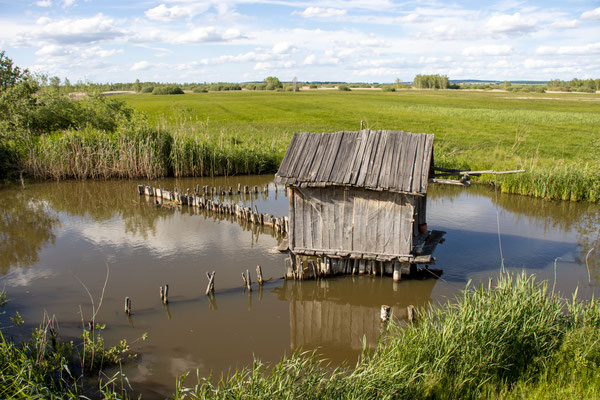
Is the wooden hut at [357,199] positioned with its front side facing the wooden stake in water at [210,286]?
no

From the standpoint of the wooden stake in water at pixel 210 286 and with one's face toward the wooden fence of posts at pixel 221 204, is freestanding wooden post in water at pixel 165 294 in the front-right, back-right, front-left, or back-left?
back-left

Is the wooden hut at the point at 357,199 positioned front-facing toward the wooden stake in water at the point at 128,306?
no

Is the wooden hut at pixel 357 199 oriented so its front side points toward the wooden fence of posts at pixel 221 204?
no

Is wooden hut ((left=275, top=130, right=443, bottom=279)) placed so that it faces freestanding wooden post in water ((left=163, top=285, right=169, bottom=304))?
no

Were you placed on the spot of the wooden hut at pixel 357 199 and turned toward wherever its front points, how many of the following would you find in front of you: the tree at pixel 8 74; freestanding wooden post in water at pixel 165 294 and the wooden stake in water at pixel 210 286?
0

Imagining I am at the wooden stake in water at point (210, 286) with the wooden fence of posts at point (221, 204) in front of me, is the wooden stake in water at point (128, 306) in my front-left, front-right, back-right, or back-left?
back-left
